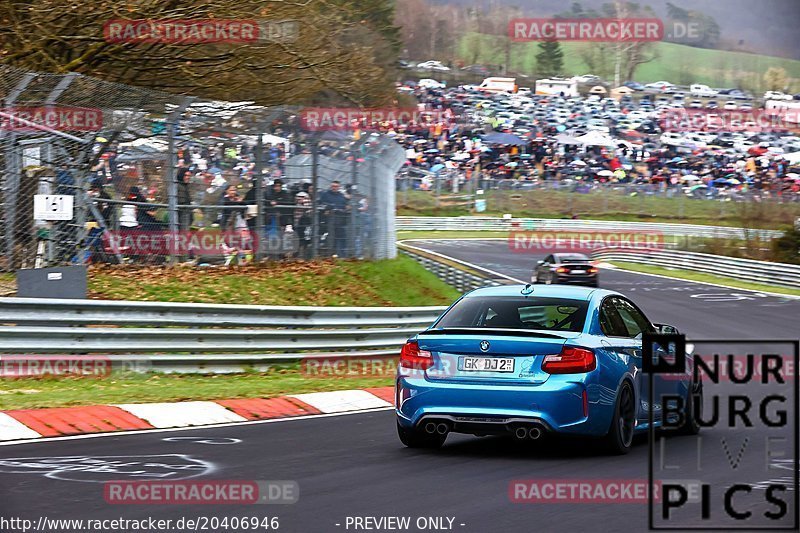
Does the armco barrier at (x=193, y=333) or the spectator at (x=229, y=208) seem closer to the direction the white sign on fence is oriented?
the armco barrier

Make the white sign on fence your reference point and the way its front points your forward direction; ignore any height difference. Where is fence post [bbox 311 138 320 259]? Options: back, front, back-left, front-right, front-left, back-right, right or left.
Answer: back-left

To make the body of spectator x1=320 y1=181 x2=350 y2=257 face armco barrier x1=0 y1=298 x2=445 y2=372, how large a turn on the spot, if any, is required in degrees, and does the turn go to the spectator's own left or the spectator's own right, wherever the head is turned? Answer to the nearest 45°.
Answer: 0° — they already face it

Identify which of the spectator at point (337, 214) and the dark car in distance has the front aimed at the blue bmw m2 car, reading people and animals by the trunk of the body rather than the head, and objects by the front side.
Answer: the spectator

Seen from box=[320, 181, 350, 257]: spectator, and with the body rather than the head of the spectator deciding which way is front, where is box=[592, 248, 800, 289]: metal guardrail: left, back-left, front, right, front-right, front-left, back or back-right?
back-left

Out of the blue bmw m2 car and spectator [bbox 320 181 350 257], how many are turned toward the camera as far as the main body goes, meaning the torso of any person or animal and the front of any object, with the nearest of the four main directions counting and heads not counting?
1

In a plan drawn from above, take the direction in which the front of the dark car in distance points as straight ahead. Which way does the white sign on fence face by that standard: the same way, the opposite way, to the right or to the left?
the opposite way

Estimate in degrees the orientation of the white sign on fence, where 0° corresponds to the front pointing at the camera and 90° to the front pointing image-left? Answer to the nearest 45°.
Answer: approximately 0°

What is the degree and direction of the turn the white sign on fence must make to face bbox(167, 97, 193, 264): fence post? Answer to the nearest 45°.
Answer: approximately 135° to its left

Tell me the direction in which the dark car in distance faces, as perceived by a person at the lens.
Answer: facing away from the viewer and to the left of the viewer
